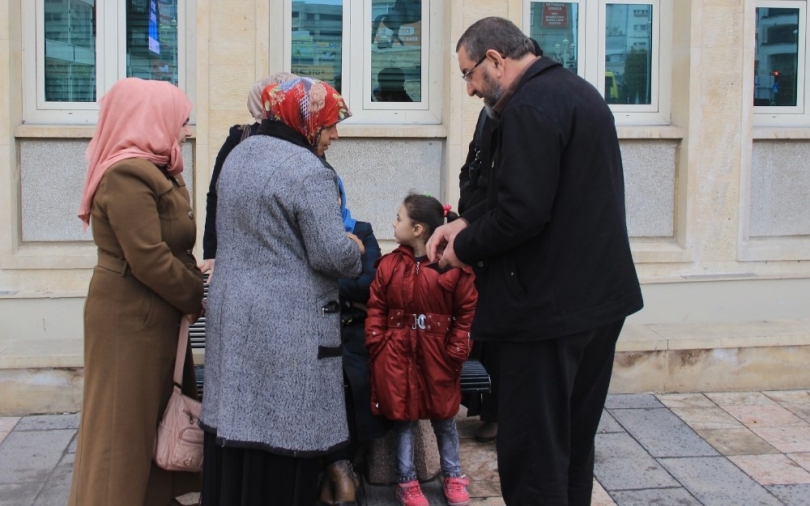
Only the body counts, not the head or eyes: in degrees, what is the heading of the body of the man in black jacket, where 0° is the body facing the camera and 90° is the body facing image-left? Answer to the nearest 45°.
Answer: approximately 90°

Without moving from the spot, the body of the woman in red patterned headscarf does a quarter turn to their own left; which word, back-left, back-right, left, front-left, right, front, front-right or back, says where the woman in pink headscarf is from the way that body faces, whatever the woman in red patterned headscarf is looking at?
front

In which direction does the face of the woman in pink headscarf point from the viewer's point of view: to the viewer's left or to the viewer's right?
to the viewer's right

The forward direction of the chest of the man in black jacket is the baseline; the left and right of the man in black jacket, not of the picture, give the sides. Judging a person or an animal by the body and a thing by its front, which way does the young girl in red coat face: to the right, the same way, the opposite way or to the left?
to the left

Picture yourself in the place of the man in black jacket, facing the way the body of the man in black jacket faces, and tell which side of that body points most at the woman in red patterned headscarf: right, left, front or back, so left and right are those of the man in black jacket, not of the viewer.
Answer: front

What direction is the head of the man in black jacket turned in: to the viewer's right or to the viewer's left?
to the viewer's left

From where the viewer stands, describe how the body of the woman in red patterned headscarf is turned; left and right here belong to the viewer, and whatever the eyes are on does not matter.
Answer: facing away from the viewer and to the right of the viewer

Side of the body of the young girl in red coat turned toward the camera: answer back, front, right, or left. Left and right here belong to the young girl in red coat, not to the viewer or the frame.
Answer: front

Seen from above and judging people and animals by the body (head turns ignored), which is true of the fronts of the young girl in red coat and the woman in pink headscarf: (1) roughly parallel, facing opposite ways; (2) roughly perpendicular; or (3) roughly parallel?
roughly perpendicular

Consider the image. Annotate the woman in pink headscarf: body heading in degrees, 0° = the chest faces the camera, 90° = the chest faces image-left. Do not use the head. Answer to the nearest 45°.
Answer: approximately 270°

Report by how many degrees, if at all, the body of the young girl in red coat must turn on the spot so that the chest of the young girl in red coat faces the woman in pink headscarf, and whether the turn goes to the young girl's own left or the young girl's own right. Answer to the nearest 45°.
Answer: approximately 45° to the young girl's own right
